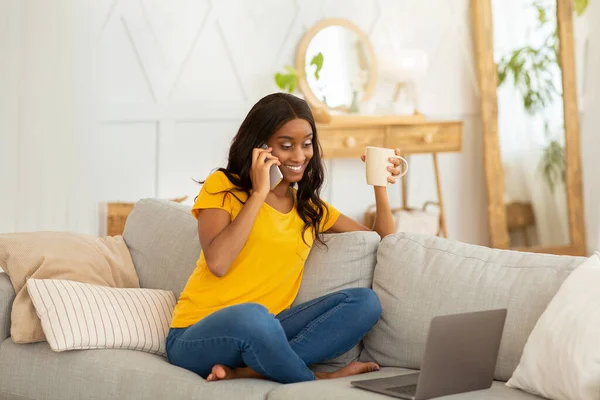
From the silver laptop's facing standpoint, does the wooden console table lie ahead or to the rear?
ahead

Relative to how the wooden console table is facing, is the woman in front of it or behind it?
in front

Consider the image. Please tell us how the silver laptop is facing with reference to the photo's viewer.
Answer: facing away from the viewer and to the left of the viewer

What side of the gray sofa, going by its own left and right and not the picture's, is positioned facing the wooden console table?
back

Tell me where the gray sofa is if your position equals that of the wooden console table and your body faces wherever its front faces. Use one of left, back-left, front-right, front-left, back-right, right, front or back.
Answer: front

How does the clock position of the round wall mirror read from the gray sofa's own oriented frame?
The round wall mirror is roughly at 6 o'clock from the gray sofa.

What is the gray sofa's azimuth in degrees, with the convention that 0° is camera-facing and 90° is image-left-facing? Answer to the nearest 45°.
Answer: approximately 0°

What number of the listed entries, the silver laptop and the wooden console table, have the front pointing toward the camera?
1

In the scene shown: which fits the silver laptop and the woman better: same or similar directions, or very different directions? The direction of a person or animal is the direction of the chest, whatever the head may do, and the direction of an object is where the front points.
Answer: very different directions

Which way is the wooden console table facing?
toward the camera

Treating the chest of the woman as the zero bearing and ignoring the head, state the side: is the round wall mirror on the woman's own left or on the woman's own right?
on the woman's own left

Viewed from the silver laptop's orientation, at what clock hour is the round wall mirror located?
The round wall mirror is roughly at 1 o'clock from the silver laptop.
